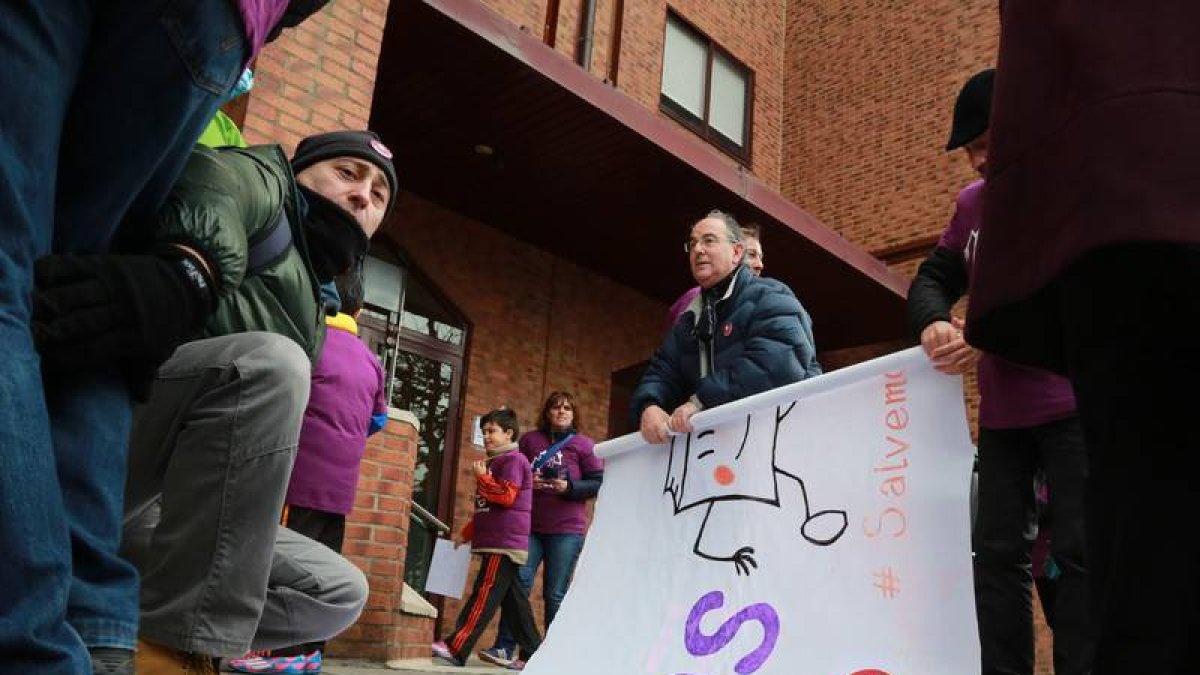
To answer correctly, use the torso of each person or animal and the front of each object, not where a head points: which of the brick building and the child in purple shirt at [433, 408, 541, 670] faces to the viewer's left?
the child in purple shirt

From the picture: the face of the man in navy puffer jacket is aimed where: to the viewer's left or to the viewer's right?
to the viewer's left

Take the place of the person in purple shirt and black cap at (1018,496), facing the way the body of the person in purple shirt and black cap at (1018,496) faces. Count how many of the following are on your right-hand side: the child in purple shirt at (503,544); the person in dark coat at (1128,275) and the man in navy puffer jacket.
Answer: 2

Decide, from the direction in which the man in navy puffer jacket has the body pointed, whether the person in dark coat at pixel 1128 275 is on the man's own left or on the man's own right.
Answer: on the man's own left

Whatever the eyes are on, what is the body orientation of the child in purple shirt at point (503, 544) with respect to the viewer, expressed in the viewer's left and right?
facing to the left of the viewer

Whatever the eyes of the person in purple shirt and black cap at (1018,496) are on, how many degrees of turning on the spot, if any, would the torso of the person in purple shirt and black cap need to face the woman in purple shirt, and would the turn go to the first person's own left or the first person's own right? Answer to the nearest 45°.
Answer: approximately 90° to the first person's own right

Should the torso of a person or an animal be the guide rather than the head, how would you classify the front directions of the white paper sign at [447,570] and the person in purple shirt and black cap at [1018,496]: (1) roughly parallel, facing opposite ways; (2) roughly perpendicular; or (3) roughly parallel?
roughly perpendicular

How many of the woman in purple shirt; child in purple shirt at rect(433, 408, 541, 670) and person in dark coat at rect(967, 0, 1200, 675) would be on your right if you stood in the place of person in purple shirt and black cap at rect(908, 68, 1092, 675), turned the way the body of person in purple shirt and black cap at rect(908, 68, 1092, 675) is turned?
2
